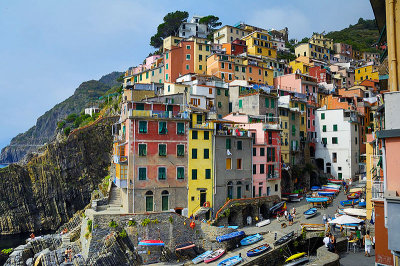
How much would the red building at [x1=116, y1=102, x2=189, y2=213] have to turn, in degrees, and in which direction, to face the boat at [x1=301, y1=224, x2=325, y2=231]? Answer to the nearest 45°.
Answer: approximately 90° to its left

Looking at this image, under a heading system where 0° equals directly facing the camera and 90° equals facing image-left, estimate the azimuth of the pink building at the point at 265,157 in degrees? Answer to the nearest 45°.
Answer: approximately 0°

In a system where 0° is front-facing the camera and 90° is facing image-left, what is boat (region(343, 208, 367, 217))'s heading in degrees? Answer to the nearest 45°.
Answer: approximately 90°

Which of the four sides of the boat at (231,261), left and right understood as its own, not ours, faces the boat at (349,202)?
back

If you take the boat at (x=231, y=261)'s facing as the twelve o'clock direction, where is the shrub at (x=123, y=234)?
The shrub is roughly at 2 o'clock from the boat.

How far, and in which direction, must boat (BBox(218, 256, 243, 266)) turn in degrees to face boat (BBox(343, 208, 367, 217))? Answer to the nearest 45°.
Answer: approximately 180°

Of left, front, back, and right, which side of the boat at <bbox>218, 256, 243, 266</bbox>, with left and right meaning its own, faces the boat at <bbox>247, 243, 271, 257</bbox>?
back
